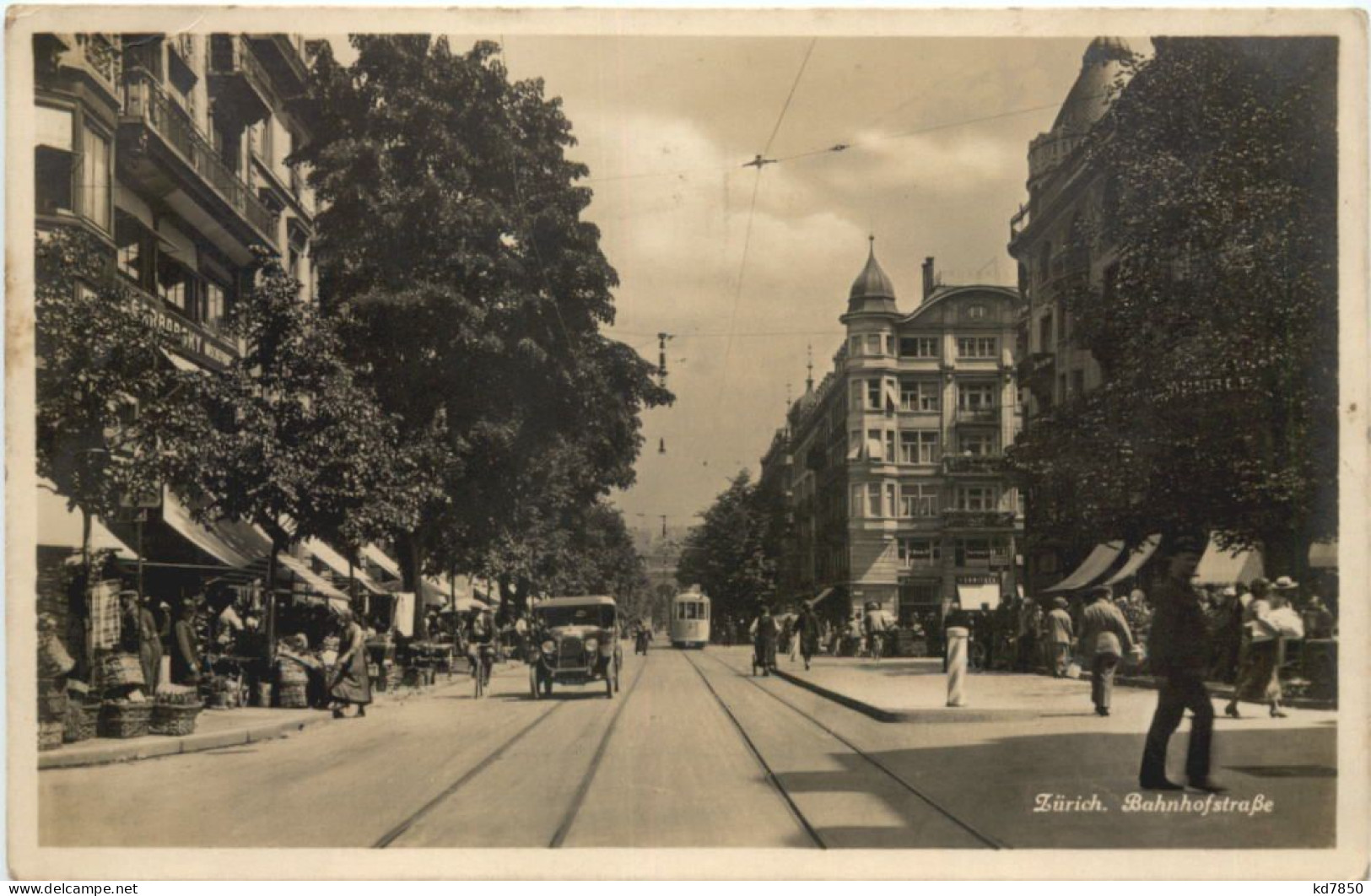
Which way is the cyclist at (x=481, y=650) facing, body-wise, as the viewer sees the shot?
toward the camera

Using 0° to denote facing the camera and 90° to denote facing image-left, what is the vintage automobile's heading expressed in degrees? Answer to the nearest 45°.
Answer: approximately 0°

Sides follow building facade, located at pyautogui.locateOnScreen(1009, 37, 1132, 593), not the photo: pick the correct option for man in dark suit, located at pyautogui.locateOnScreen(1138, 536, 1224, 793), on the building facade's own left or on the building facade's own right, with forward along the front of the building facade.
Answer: on the building facade's own left

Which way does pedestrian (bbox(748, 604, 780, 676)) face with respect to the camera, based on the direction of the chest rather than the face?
away from the camera

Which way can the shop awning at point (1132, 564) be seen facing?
to the viewer's left

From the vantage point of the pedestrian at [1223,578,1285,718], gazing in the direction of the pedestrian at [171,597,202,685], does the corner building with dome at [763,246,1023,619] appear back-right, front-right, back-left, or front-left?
front-right

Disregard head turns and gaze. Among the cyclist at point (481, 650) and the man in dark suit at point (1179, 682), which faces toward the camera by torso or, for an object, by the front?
the cyclist

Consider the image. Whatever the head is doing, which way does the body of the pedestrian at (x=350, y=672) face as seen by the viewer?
to the viewer's left

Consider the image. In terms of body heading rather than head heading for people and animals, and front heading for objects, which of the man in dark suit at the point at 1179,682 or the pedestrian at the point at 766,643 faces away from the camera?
the pedestrian
